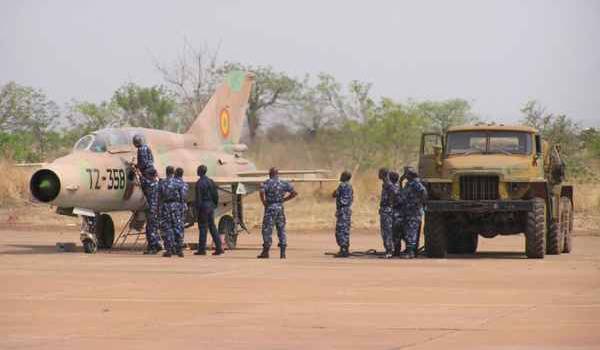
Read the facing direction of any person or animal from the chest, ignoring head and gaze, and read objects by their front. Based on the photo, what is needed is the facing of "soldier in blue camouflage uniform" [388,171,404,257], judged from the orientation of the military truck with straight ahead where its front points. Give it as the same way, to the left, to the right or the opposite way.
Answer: to the right

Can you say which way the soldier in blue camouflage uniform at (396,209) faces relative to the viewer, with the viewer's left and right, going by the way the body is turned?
facing to the left of the viewer

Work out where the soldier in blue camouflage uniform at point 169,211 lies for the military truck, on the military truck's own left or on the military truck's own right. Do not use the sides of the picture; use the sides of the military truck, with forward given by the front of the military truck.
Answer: on the military truck's own right

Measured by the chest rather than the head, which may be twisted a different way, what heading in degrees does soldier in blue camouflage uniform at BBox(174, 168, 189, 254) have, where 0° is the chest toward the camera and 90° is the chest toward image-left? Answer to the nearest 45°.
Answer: approximately 180°

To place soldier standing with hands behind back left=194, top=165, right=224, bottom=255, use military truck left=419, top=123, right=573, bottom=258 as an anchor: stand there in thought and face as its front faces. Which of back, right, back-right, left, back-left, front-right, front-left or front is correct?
right

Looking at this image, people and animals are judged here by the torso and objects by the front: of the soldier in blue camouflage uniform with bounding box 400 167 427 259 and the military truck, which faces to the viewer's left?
the soldier in blue camouflage uniform

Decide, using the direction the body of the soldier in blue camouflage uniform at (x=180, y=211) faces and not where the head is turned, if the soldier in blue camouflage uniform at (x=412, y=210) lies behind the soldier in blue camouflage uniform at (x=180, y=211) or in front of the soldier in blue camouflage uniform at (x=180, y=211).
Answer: behind

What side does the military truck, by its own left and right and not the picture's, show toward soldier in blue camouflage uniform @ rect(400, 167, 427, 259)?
right

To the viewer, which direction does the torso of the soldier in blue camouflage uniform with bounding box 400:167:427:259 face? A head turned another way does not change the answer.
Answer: to the viewer's left

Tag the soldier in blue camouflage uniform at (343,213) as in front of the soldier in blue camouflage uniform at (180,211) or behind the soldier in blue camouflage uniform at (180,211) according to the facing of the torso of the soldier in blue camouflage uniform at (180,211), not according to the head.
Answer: behind

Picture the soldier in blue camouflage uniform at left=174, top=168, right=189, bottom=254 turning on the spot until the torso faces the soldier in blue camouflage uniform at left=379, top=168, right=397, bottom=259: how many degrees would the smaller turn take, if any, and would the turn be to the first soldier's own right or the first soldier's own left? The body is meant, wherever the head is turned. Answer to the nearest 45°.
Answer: approximately 90° to the first soldier's own right

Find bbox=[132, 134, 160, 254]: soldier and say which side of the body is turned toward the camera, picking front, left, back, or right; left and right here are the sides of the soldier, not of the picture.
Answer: left

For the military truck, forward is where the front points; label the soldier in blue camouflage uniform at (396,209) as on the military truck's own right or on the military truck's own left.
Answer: on the military truck's own right
